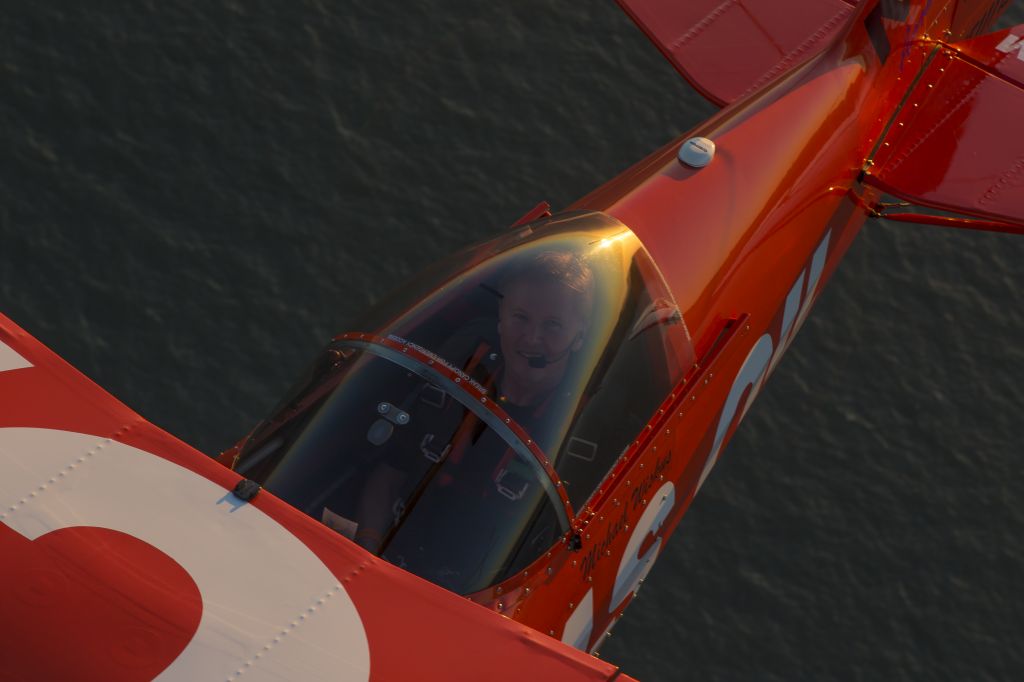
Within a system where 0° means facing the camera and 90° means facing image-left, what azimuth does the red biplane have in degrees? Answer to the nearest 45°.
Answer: approximately 45°

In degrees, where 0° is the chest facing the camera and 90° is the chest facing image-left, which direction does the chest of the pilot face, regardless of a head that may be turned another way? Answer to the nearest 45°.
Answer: approximately 45°
